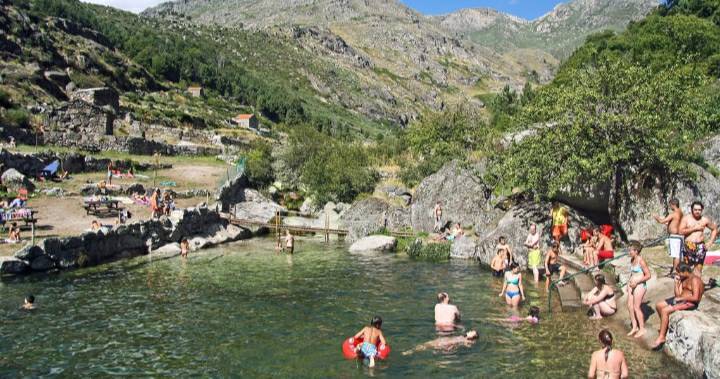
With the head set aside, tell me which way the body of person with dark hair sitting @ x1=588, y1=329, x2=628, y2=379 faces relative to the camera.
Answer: away from the camera

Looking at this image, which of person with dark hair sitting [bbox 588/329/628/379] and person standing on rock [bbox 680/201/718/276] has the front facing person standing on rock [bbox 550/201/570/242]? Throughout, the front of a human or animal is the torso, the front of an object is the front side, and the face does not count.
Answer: the person with dark hair sitting

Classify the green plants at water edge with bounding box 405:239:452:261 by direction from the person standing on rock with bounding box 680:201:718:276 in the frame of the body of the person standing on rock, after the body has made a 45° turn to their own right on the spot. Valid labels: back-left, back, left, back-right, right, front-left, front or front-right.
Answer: right

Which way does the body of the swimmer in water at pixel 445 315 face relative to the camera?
away from the camera

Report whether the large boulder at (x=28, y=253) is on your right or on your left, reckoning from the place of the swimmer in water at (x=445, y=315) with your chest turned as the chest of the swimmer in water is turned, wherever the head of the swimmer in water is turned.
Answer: on your left

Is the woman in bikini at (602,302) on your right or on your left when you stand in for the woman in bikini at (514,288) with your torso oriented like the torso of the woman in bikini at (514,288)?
on your left

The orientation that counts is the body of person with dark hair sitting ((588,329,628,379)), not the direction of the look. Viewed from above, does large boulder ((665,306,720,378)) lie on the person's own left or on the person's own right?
on the person's own right

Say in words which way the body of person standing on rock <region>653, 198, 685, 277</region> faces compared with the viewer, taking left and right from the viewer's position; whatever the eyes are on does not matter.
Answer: facing to the left of the viewer

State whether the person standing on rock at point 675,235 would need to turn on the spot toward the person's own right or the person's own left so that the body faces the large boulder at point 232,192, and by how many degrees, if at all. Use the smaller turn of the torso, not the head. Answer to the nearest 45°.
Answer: approximately 45° to the person's own right

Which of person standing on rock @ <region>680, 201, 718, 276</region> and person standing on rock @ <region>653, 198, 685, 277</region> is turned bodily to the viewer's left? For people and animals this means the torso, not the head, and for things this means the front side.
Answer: person standing on rock @ <region>653, 198, 685, 277</region>

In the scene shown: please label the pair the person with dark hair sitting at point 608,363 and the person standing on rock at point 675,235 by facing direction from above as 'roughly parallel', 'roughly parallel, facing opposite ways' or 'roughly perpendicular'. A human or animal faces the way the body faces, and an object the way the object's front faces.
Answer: roughly perpendicular

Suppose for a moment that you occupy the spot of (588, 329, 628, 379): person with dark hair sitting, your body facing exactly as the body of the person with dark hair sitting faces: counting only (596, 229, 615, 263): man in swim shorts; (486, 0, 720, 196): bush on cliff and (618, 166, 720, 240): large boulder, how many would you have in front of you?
3

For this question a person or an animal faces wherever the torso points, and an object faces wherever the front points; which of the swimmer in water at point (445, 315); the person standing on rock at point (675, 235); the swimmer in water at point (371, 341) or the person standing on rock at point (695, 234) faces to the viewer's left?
the person standing on rock at point (675, 235)

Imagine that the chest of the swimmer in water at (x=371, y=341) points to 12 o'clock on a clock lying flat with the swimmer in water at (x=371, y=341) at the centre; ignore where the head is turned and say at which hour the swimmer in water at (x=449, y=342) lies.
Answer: the swimmer in water at (x=449, y=342) is roughly at 2 o'clock from the swimmer in water at (x=371, y=341).
